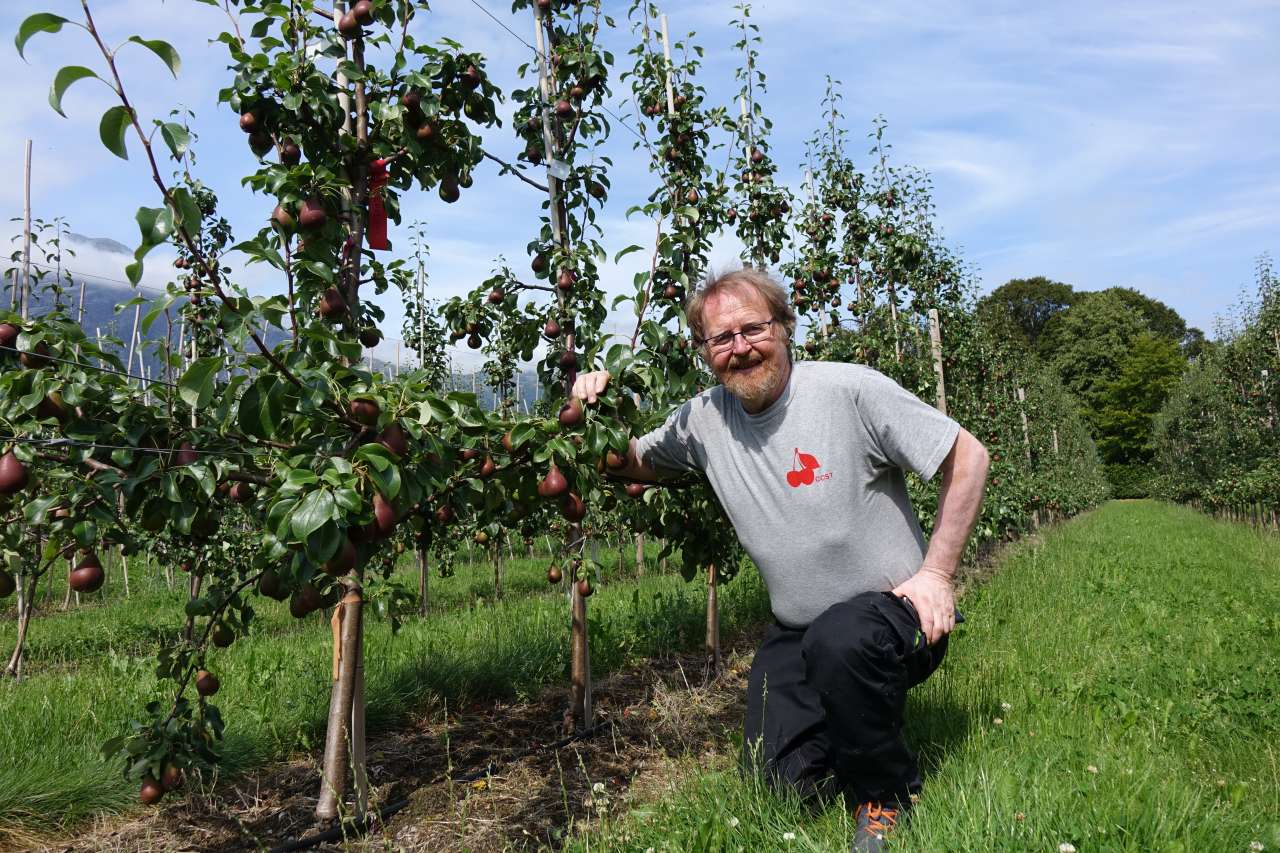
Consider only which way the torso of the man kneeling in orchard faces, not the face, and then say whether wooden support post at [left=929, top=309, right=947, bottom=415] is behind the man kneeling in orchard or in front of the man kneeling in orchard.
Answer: behind

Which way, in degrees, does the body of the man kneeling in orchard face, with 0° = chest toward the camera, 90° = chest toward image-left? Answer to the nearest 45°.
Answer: approximately 0°

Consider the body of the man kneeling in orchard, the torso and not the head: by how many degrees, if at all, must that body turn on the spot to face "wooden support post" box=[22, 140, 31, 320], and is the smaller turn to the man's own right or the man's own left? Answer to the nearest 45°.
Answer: approximately 135° to the man's own right

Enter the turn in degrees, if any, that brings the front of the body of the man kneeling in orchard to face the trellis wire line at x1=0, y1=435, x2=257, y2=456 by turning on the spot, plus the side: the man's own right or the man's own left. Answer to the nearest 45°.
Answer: approximately 45° to the man's own right

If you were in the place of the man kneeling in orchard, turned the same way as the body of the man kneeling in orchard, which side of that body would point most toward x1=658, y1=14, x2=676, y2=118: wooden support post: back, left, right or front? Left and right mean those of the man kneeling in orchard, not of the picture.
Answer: back

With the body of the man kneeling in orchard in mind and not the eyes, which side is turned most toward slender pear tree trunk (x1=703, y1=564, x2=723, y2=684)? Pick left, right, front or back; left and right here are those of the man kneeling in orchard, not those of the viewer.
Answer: back

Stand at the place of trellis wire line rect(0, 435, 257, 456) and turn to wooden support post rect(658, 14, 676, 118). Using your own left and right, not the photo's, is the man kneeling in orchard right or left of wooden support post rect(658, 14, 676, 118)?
right

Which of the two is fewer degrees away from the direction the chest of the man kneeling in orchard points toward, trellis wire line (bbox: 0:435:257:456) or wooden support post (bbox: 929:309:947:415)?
the trellis wire line
